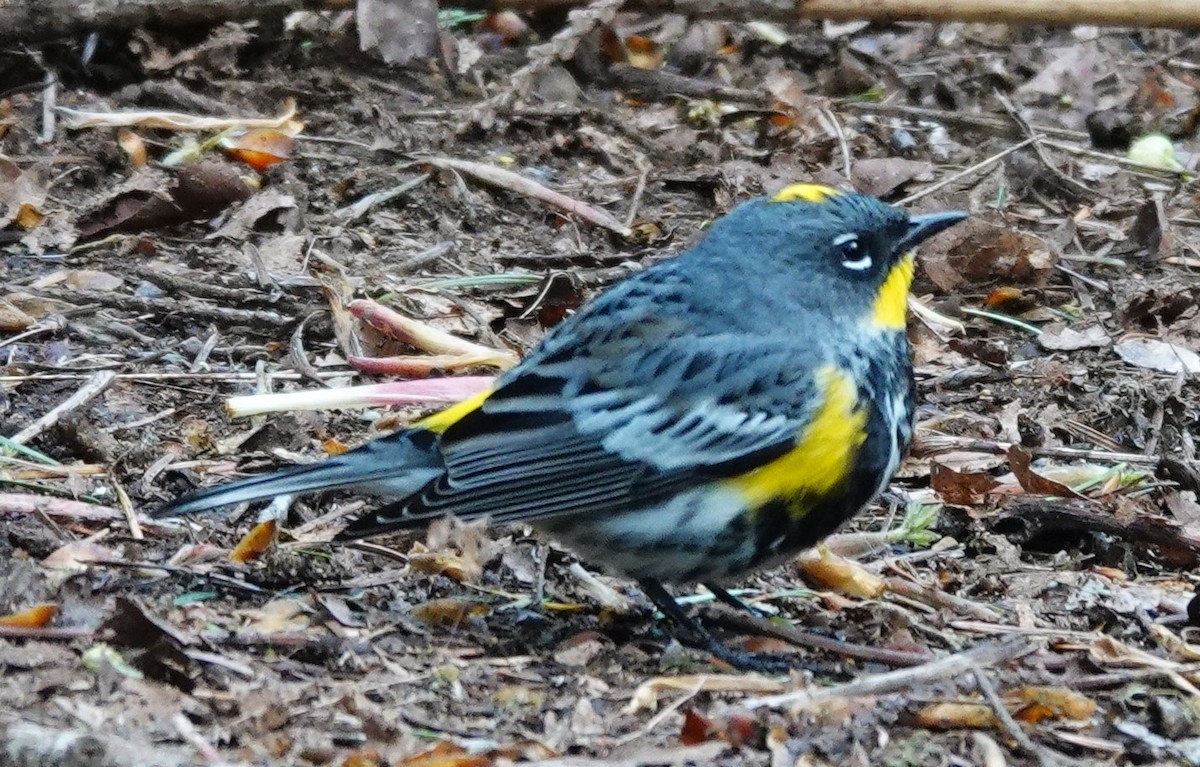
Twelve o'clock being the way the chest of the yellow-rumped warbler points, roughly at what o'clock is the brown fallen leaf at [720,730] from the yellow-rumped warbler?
The brown fallen leaf is roughly at 3 o'clock from the yellow-rumped warbler.

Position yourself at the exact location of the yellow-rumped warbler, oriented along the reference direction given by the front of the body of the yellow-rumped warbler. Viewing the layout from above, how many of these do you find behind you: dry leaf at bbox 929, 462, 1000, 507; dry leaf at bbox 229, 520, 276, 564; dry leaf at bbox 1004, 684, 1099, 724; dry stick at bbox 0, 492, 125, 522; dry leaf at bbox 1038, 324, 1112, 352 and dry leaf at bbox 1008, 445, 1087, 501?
2

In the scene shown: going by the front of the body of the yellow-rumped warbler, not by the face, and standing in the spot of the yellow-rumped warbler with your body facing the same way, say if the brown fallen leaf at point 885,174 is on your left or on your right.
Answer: on your left

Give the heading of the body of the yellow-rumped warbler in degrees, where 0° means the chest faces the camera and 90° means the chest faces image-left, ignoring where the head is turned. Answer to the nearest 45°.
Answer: approximately 270°

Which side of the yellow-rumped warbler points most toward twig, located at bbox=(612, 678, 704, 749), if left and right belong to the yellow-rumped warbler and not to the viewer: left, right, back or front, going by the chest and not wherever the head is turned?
right

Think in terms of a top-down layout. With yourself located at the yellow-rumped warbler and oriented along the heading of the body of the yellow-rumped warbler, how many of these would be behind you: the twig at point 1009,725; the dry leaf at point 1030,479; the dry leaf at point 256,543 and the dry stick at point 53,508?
2

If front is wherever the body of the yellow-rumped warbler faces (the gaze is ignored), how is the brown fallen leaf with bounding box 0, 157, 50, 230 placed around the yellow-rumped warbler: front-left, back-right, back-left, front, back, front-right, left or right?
back-left

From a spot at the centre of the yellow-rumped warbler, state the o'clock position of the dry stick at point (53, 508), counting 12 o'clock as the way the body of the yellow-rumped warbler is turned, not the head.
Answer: The dry stick is roughly at 6 o'clock from the yellow-rumped warbler.

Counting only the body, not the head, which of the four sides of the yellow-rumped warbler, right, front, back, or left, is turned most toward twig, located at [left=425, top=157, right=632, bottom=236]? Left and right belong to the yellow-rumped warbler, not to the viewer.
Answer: left

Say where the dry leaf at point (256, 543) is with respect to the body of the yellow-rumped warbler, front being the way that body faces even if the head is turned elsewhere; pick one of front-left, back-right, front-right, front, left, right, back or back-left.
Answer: back

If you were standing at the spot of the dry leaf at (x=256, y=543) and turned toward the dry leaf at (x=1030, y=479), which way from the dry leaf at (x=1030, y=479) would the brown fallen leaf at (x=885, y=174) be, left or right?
left

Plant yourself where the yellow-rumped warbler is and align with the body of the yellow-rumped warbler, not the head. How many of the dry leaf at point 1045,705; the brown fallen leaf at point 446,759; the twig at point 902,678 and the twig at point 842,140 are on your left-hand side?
1

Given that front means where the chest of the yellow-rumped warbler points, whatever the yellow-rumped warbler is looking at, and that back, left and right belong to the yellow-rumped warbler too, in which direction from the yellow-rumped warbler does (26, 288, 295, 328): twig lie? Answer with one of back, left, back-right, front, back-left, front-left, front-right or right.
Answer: back-left
